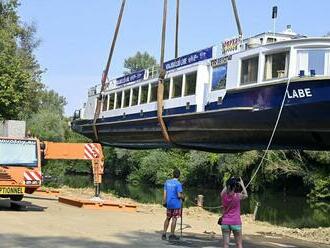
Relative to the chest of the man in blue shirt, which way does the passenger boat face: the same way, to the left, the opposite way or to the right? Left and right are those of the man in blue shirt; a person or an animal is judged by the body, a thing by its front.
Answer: to the right

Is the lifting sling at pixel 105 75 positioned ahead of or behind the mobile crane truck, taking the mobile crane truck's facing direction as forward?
behind

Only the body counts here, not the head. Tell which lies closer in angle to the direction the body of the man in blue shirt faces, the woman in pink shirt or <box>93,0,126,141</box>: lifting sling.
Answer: the lifting sling

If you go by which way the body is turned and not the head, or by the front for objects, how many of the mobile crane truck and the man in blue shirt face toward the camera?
1

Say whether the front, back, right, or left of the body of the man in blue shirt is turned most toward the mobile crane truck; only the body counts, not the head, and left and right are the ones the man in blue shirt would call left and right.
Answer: left

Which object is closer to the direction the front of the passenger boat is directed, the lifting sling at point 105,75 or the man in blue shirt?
the man in blue shirt

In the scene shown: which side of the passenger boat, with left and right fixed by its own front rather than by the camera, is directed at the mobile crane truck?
back

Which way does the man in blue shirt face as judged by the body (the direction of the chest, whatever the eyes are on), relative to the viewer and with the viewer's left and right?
facing away from the viewer and to the right of the viewer

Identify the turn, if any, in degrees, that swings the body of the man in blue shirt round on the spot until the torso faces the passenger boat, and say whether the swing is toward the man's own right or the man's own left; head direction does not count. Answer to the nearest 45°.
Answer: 0° — they already face it
